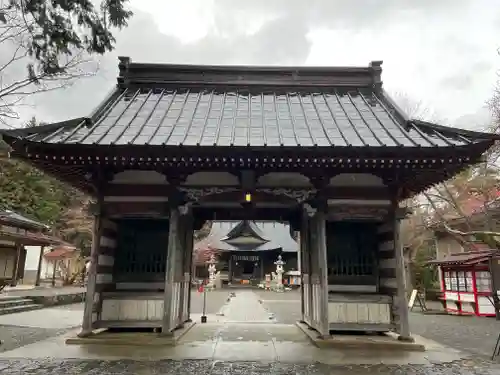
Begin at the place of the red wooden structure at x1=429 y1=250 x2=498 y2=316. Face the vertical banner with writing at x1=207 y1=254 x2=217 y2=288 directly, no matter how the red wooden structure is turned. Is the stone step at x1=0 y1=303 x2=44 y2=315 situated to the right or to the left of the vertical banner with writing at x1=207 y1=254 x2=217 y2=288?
left

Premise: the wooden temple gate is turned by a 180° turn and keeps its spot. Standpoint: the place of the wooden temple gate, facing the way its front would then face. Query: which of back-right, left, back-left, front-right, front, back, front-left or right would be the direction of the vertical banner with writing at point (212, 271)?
front

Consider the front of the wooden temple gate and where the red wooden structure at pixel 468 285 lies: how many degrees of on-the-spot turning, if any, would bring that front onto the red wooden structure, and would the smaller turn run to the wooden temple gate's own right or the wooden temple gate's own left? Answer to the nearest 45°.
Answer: approximately 135° to the wooden temple gate's own left

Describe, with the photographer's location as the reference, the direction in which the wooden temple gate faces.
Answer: facing the viewer
